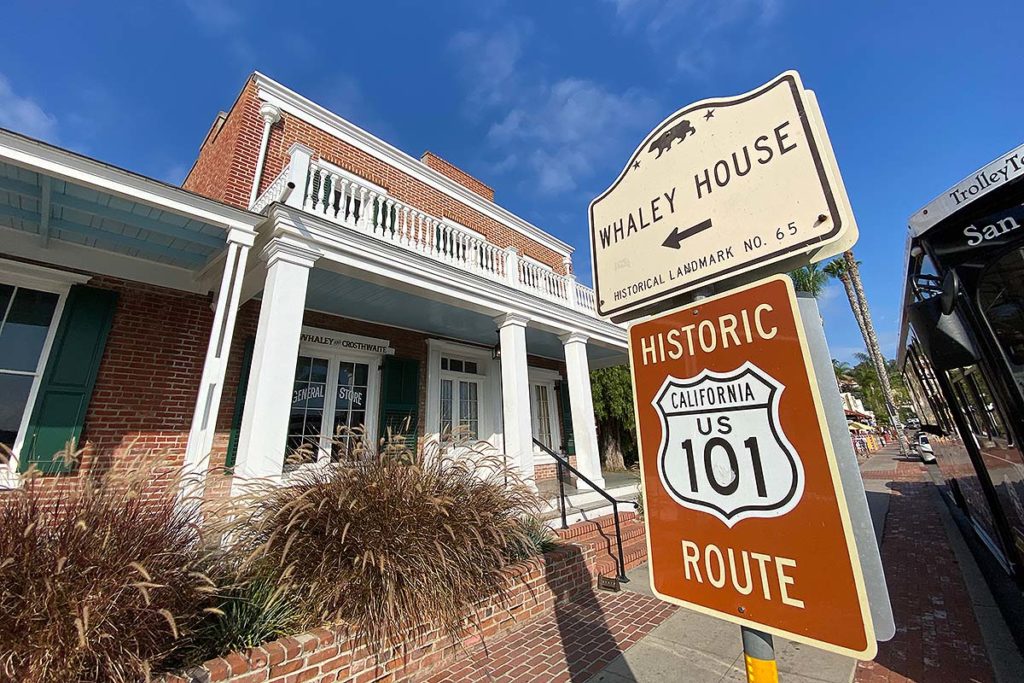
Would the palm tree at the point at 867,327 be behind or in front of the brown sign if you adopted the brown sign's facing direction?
behind

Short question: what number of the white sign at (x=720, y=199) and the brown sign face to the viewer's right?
0

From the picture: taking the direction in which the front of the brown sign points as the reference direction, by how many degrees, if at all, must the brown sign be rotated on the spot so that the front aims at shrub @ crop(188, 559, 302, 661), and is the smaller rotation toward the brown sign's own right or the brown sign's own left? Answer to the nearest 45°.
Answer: approximately 45° to the brown sign's own right

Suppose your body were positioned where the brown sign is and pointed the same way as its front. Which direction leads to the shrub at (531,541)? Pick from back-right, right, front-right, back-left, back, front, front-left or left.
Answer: right

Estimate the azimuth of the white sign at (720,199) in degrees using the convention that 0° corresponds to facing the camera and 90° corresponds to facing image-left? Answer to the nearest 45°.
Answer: approximately 45°

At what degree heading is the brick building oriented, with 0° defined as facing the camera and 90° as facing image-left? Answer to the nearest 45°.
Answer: approximately 315°

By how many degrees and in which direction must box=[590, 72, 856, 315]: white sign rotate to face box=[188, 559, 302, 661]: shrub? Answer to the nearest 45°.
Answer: approximately 45° to its right

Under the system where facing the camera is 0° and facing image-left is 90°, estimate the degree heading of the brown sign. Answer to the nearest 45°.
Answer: approximately 45°

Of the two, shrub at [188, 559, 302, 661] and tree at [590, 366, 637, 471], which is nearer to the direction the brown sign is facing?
the shrub

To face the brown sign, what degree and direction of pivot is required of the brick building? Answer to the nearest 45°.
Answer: approximately 45° to its right
